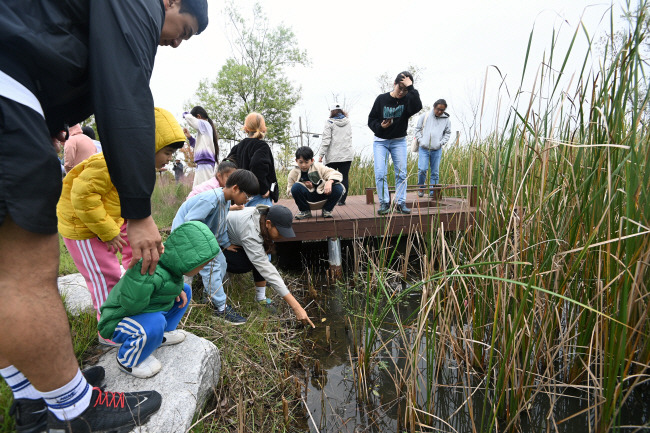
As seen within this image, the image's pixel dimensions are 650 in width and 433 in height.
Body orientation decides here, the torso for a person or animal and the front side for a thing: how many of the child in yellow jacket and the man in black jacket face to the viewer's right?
2

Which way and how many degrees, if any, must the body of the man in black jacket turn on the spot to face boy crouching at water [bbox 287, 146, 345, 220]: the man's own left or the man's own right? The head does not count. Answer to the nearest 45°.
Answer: approximately 45° to the man's own left

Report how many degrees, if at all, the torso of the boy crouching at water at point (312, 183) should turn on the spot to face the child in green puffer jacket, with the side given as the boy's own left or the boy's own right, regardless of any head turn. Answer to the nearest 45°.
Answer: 0° — they already face them

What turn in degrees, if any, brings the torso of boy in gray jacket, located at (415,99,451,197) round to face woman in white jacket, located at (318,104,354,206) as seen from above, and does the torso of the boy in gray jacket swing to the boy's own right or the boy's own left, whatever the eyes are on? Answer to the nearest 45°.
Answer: approximately 45° to the boy's own right

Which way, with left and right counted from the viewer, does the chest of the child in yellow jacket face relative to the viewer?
facing to the right of the viewer

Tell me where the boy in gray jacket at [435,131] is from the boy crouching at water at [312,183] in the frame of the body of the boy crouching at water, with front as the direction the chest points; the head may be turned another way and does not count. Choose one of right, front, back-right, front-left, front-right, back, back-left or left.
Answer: back-left

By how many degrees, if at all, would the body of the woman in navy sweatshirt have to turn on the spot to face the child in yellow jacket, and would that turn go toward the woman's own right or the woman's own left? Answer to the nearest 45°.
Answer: approximately 45° to the woman's own right

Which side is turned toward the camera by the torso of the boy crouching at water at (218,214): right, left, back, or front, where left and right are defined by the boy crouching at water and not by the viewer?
right

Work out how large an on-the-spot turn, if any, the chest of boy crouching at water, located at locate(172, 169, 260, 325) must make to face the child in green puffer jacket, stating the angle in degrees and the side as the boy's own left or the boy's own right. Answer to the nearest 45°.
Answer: approximately 90° to the boy's own right

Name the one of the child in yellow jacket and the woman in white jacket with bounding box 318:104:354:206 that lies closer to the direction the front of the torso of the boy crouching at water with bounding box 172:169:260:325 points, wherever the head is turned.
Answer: the woman in white jacket

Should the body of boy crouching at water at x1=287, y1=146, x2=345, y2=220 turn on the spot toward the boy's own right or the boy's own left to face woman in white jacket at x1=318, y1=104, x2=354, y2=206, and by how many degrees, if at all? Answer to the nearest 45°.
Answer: approximately 135° to the boy's own left

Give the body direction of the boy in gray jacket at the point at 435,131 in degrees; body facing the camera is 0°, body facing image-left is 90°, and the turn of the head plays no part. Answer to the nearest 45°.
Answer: approximately 0°

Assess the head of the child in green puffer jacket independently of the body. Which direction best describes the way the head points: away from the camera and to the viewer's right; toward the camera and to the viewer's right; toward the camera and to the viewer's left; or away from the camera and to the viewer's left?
away from the camera and to the viewer's right

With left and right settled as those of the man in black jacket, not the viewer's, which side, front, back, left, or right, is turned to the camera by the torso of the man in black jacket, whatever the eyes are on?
right
